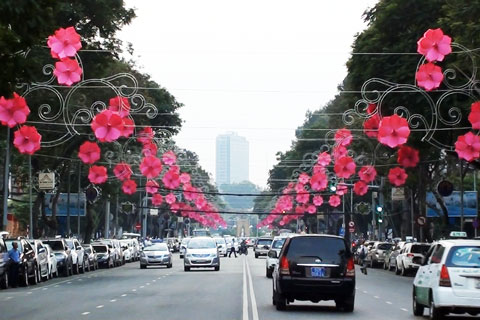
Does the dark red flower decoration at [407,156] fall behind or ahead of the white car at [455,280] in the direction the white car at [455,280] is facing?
ahead

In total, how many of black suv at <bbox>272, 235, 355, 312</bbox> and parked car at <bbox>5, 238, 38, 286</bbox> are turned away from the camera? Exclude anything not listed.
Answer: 1

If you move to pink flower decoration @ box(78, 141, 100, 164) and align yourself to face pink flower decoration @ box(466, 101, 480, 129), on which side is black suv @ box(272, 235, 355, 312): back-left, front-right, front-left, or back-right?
front-right

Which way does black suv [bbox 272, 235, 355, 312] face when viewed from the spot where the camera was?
facing away from the viewer

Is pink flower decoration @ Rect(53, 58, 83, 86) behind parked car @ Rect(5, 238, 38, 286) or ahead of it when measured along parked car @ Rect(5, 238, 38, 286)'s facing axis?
behind

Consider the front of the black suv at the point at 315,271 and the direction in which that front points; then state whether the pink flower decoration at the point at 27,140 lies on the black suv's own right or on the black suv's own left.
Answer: on the black suv's own left

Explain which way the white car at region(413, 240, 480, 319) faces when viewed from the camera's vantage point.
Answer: facing away from the viewer and to the left of the viewer

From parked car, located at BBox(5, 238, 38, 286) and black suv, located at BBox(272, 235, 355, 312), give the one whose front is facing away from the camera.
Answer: the black suv

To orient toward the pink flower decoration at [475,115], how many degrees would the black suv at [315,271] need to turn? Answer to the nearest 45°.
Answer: approximately 45° to its right

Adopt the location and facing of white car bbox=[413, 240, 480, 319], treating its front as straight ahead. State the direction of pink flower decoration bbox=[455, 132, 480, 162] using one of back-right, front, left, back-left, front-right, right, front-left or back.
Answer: front-right

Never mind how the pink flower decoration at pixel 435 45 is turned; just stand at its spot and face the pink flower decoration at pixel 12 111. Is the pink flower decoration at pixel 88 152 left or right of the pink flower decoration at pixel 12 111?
right
